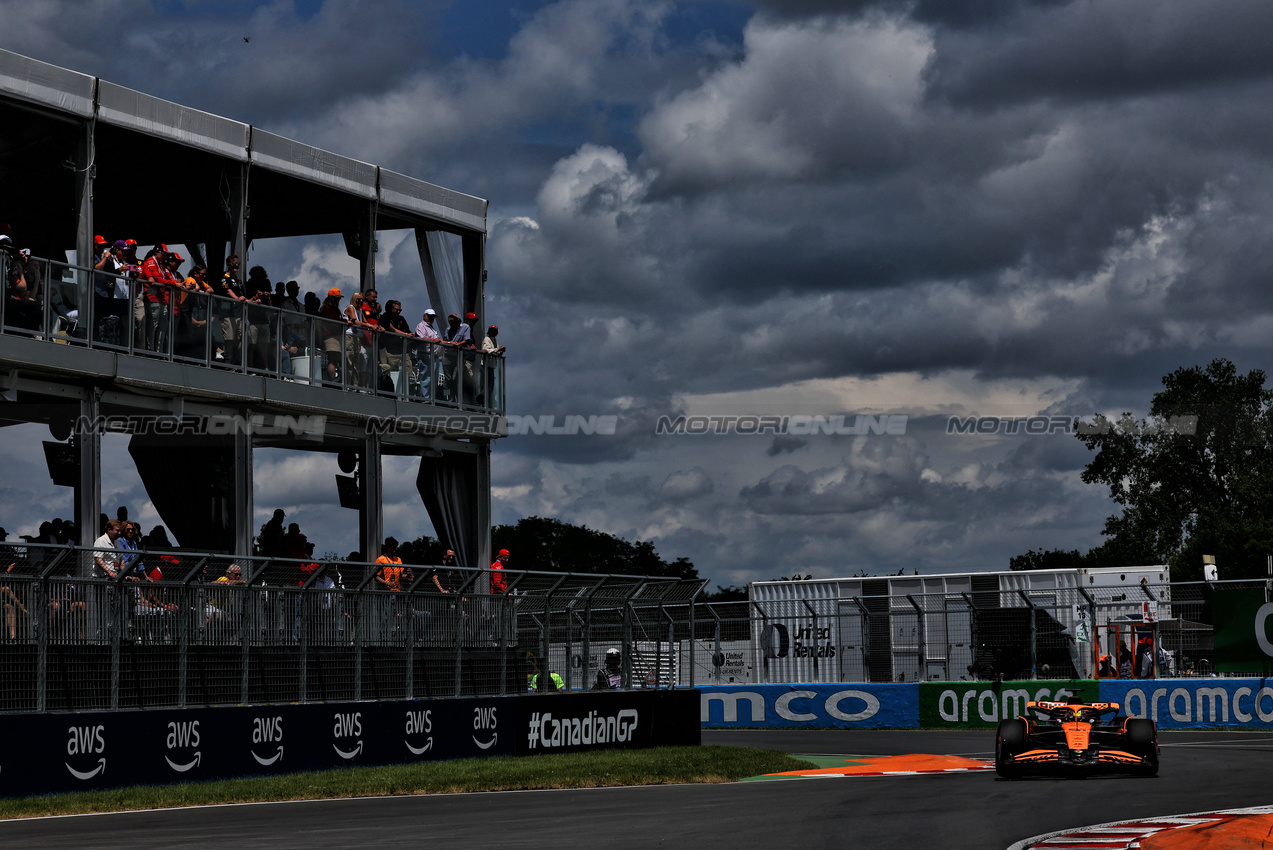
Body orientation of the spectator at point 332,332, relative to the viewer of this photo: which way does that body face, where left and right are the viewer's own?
facing the viewer and to the right of the viewer

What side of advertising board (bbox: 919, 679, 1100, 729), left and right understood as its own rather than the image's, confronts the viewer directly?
front

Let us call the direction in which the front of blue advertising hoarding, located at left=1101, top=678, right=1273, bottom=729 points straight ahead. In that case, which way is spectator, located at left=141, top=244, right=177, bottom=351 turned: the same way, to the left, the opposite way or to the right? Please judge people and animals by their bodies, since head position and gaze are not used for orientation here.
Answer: to the left

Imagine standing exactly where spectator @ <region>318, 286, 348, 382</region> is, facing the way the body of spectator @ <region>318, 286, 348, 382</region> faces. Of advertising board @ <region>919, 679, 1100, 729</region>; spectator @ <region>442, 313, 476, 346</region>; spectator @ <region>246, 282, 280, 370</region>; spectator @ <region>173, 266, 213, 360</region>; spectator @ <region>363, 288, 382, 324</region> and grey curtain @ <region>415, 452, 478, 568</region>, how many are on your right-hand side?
2

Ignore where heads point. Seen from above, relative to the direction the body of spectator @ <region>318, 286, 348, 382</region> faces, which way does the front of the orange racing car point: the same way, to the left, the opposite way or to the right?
to the right

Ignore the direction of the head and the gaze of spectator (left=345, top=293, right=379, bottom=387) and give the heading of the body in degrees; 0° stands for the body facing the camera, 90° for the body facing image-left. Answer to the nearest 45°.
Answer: approximately 315°

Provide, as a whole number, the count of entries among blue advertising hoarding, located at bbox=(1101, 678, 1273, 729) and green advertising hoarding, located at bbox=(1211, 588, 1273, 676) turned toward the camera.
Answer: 2

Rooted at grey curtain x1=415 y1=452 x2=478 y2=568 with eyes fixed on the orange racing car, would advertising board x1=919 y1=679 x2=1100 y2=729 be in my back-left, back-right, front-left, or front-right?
front-left

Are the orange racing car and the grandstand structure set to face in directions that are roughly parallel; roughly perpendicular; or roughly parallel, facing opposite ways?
roughly perpendicular

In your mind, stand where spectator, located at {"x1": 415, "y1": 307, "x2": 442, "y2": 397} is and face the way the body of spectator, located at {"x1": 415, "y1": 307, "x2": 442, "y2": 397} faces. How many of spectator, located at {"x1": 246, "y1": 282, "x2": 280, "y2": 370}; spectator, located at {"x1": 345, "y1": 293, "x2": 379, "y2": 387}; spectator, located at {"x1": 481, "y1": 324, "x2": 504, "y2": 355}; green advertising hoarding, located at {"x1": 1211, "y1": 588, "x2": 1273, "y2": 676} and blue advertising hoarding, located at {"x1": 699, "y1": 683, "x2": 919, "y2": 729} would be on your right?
2

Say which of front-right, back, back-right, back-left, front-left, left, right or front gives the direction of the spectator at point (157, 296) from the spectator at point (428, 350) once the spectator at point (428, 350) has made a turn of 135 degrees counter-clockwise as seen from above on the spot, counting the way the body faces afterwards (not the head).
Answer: back-left

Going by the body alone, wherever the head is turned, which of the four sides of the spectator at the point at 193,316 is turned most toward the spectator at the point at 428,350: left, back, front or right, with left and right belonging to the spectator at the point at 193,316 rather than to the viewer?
left

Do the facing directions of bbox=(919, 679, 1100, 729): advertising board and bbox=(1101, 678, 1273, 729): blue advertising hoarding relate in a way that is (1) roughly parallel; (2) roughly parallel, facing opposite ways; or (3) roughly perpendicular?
roughly parallel

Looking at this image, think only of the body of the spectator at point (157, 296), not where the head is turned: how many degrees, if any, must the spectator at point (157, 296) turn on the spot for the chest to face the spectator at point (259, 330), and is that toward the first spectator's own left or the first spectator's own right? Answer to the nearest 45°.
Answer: approximately 90° to the first spectator's own left

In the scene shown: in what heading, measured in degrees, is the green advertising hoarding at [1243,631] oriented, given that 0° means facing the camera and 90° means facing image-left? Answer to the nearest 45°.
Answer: approximately 0°

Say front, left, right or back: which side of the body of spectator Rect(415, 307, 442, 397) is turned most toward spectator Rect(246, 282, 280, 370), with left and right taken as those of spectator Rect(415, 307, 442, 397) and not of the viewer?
right
